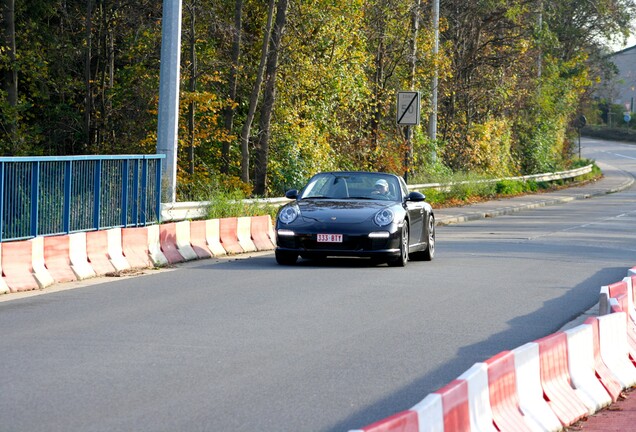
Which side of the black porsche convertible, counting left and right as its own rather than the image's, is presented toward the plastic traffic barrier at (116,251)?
right

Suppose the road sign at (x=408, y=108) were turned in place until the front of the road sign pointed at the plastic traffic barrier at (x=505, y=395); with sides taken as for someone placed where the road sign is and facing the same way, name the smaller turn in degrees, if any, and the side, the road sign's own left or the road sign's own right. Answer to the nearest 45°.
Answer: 0° — it already faces it

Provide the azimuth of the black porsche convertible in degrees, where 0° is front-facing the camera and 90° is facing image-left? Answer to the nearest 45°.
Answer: approximately 0°

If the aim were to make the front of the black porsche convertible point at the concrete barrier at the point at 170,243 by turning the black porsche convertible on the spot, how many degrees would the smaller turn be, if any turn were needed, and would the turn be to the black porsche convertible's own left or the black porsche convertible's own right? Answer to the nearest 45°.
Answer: approximately 90° to the black porsche convertible's own right

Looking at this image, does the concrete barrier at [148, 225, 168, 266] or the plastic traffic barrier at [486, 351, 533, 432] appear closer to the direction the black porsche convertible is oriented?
the plastic traffic barrier

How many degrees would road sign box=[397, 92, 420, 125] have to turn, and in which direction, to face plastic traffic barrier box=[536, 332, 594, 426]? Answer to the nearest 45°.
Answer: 0° — it already faces it

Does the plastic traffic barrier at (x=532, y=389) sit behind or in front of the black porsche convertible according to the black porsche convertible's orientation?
in front

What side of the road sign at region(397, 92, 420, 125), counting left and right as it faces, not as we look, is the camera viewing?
front

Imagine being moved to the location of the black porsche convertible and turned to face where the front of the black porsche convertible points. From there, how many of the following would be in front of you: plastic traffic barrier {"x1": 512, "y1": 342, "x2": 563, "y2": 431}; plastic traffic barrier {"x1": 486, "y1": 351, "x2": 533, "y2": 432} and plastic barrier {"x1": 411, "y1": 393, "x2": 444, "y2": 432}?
3

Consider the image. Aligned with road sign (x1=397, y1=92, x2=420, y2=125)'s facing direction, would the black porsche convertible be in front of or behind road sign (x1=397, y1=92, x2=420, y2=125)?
in front

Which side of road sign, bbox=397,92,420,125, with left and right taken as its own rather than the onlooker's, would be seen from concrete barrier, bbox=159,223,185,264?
front

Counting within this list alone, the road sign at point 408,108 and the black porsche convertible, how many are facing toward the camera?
2

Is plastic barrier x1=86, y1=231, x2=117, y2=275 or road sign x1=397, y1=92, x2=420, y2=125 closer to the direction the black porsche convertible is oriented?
the plastic barrier

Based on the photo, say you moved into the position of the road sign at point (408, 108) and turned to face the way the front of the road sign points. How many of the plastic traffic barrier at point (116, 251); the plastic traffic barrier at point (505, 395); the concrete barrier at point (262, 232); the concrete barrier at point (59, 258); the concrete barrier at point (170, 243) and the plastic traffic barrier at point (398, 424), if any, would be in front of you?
6

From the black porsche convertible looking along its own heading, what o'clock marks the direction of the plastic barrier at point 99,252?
The plastic barrier is roughly at 2 o'clock from the black porsche convertible.
